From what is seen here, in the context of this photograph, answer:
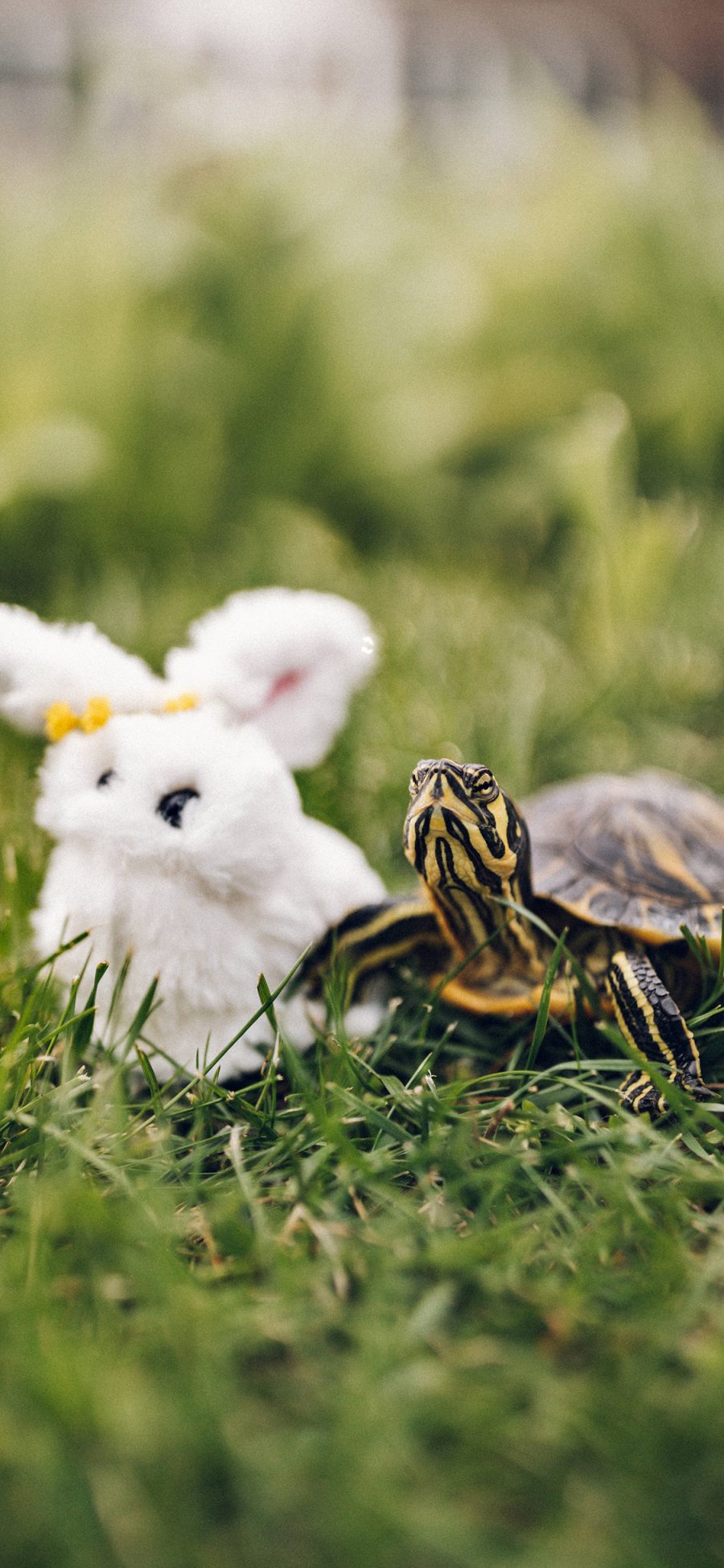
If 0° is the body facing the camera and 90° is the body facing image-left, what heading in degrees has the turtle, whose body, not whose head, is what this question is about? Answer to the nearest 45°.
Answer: approximately 45°

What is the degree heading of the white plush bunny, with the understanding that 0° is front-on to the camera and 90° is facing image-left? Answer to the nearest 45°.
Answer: approximately 45°
